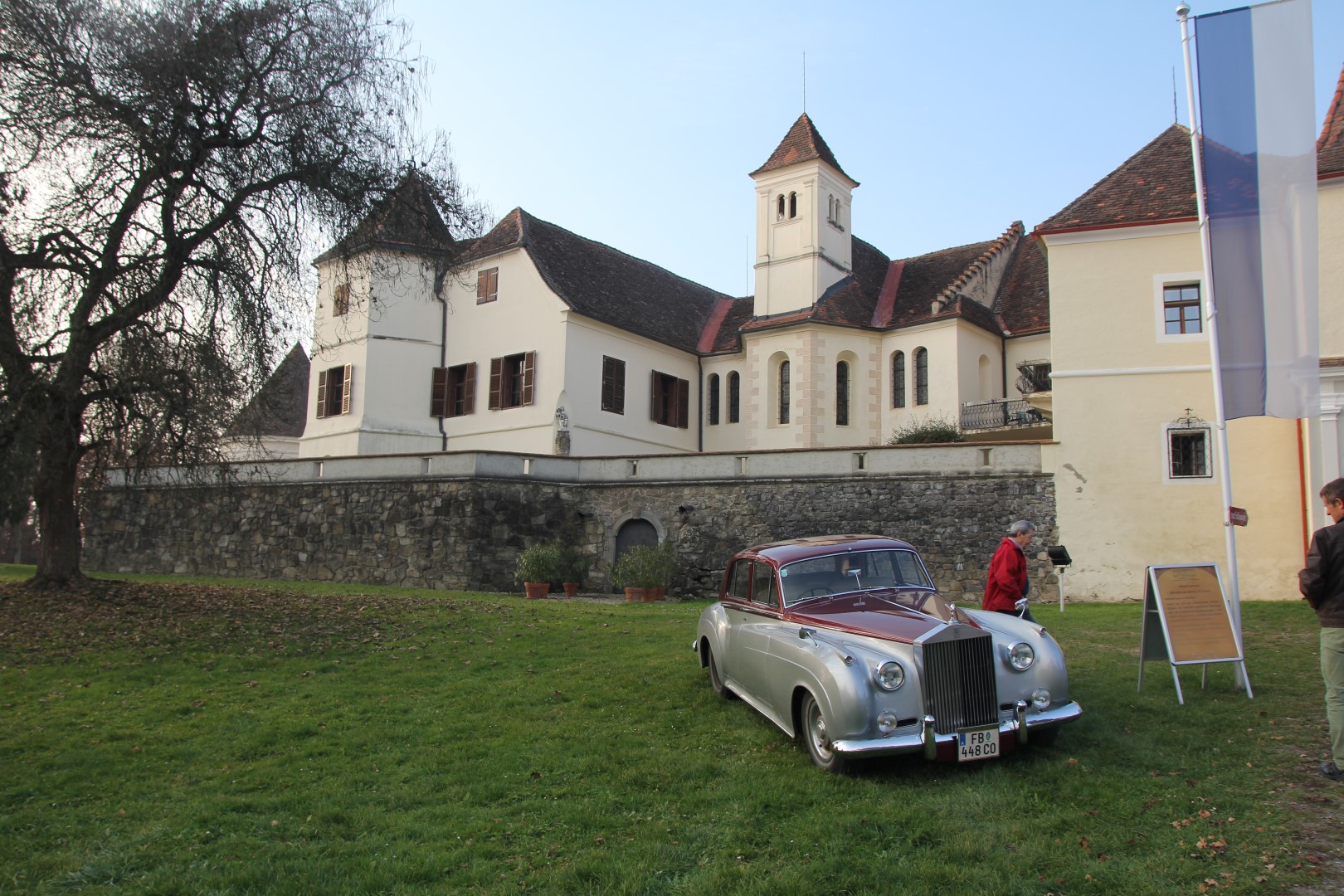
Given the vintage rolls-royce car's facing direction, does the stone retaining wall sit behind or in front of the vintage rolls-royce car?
behind

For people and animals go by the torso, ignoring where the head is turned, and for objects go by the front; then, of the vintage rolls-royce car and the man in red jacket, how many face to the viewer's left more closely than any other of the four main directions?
0

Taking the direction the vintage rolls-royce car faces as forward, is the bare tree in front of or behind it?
behind

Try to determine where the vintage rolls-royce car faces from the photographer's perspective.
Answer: facing the viewer and to the right of the viewer

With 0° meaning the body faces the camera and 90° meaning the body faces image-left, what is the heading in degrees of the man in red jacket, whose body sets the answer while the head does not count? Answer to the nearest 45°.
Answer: approximately 270°

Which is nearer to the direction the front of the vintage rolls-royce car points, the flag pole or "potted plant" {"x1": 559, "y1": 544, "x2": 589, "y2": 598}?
the flag pole

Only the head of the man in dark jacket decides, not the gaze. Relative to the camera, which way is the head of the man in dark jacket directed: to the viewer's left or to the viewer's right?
to the viewer's left

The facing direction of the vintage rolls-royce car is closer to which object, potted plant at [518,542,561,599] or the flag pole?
the flag pole

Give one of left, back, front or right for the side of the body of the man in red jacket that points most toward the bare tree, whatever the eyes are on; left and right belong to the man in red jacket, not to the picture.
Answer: back

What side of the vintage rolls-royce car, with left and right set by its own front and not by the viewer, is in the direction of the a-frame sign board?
left
